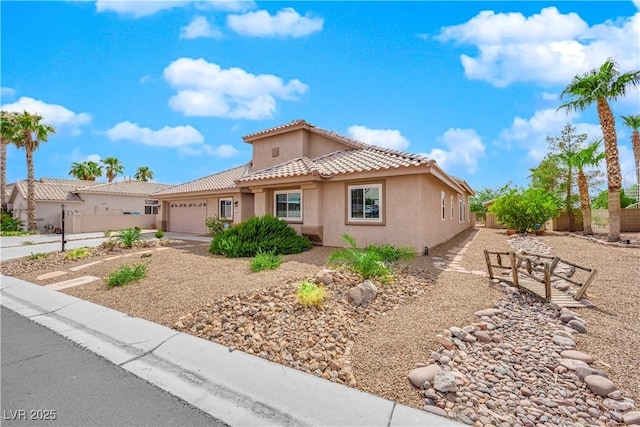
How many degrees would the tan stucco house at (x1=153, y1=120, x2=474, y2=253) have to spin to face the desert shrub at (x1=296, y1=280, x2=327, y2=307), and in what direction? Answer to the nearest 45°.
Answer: approximately 45° to its left

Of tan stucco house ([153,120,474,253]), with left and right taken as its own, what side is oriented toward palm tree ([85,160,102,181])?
right

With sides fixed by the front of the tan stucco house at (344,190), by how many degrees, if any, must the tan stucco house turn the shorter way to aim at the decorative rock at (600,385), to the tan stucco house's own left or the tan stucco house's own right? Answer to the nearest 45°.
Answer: approximately 45° to the tan stucco house's own left

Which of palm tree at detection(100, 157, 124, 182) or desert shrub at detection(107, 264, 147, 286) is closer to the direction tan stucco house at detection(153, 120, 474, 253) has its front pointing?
the desert shrub

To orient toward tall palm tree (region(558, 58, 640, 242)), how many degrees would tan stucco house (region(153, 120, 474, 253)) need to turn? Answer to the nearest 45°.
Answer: approximately 135° to its left

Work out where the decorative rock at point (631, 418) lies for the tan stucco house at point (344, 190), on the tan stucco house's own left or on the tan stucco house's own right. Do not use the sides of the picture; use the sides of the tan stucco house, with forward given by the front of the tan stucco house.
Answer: on the tan stucco house's own left

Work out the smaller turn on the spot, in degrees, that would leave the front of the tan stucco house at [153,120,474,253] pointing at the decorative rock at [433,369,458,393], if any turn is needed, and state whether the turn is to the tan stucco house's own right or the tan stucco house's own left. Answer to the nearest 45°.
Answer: approximately 45° to the tan stucco house's own left

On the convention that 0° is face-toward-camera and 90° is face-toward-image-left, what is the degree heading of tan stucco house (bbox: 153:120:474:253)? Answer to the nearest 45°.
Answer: approximately 45°

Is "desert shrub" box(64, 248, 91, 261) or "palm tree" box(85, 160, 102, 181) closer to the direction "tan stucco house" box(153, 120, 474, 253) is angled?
the desert shrub

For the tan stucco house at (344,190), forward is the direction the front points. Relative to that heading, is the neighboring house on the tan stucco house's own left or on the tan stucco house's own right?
on the tan stucco house's own right

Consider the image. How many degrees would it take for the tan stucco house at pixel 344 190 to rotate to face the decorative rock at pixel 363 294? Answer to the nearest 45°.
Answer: approximately 45° to its left

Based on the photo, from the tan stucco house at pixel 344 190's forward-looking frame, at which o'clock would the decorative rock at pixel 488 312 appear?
The decorative rock is roughly at 10 o'clock from the tan stucco house.

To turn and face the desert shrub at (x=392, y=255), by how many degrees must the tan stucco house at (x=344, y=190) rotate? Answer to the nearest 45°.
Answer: approximately 45° to its left

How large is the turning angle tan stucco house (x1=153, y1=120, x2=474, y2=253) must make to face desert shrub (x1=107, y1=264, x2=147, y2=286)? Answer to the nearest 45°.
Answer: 0° — it already faces it
